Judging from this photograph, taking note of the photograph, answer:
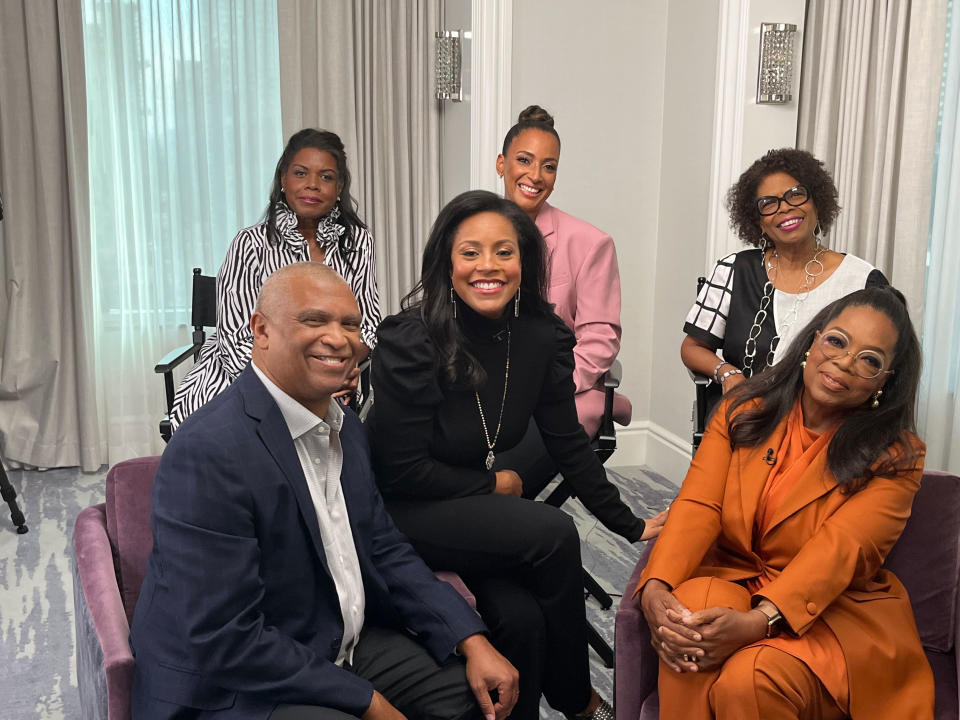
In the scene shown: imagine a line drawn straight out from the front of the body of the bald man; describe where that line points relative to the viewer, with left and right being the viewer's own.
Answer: facing the viewer and to the right of the viewer

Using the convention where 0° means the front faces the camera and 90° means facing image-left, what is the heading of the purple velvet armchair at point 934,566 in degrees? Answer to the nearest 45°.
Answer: approximately 45°

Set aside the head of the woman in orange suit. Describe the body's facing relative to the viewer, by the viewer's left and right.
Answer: facing the viewer and to the left of the viewer

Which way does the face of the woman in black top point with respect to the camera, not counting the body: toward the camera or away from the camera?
toward the camera

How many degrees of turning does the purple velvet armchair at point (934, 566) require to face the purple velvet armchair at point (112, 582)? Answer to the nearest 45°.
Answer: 0° — it already faces it

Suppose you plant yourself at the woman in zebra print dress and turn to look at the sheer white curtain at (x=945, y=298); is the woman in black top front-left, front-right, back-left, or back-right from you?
front-right

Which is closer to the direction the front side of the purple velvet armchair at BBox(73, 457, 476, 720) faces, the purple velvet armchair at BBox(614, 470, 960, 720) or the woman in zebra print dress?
the purple velvet armchair

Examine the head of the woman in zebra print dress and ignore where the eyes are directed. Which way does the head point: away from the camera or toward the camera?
toward the camera

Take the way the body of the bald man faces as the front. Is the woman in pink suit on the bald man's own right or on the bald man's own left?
on the bald man's own left

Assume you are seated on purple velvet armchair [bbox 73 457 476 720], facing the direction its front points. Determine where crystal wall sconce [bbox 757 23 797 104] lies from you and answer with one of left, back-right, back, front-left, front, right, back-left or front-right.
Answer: left

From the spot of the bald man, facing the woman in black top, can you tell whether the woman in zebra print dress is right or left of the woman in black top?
left

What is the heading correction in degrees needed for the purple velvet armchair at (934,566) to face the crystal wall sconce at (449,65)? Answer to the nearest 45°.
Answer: approximately 90° to its right

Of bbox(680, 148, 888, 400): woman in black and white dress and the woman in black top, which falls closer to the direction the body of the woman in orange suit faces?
the woman in black top

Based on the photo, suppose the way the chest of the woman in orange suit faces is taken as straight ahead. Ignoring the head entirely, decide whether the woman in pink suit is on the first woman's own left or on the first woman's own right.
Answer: on the first woman's own right

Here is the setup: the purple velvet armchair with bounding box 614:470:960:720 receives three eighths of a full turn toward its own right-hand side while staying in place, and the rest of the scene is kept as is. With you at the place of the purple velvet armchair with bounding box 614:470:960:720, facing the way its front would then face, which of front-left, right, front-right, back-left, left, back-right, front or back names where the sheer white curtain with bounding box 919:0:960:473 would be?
front
